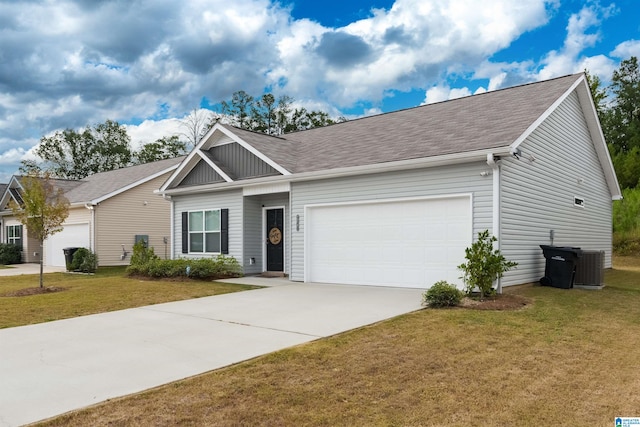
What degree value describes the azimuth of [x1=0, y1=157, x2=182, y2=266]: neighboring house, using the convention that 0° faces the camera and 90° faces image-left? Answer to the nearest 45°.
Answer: approximately 45°

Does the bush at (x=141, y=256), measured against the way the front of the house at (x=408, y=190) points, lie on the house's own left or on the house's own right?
on the house's own right

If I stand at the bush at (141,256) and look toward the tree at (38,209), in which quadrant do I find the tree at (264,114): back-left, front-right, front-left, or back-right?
back-right

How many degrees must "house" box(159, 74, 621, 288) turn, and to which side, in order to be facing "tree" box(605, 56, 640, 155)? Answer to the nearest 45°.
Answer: approximately 180°

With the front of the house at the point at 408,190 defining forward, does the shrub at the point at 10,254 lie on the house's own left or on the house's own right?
on the house's own right

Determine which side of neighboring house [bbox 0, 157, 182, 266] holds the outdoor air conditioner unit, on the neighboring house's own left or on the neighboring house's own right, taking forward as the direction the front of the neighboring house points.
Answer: on the neighboring house's own left

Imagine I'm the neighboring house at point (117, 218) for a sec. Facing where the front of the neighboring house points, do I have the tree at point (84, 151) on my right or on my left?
on my right

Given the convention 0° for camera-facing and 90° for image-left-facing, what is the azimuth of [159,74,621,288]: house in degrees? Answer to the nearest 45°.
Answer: approximately 45°

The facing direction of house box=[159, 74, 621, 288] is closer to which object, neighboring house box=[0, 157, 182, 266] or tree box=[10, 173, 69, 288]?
the tree

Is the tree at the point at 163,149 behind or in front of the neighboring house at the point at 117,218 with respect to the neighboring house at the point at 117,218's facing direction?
behind
